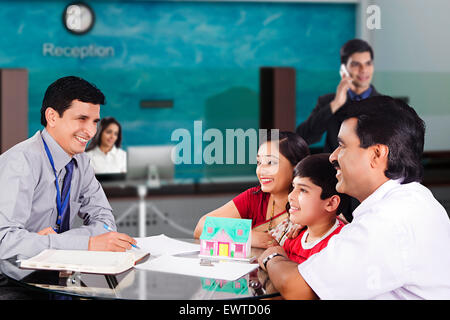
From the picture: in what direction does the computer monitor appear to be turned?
away from the camera

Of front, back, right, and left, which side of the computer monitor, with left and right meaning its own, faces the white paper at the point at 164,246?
back

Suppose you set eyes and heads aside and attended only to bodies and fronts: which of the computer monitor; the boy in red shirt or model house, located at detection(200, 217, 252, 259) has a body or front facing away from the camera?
the computer monitor

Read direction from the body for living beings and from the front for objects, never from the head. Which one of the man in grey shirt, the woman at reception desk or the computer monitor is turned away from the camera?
the computer monitor

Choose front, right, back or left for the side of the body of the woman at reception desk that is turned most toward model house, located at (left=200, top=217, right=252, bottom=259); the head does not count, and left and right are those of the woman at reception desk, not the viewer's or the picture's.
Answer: front

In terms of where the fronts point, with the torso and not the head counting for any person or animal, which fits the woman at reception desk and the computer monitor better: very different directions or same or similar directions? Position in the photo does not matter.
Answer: very different directions

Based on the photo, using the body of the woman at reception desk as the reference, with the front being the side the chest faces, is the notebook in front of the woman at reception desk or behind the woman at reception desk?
in front

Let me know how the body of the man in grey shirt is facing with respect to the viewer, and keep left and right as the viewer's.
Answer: facing the viewer and to the right of the viewer

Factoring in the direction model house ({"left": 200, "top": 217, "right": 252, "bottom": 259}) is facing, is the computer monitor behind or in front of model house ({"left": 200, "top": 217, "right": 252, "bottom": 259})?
behind

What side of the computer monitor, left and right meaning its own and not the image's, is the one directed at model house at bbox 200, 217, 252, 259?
back

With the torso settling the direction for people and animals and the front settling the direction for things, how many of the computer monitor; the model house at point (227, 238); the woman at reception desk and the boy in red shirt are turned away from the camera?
1

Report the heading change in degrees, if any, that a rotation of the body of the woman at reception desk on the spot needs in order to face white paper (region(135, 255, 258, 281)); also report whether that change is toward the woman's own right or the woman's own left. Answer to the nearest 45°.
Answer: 0° — they already face it
